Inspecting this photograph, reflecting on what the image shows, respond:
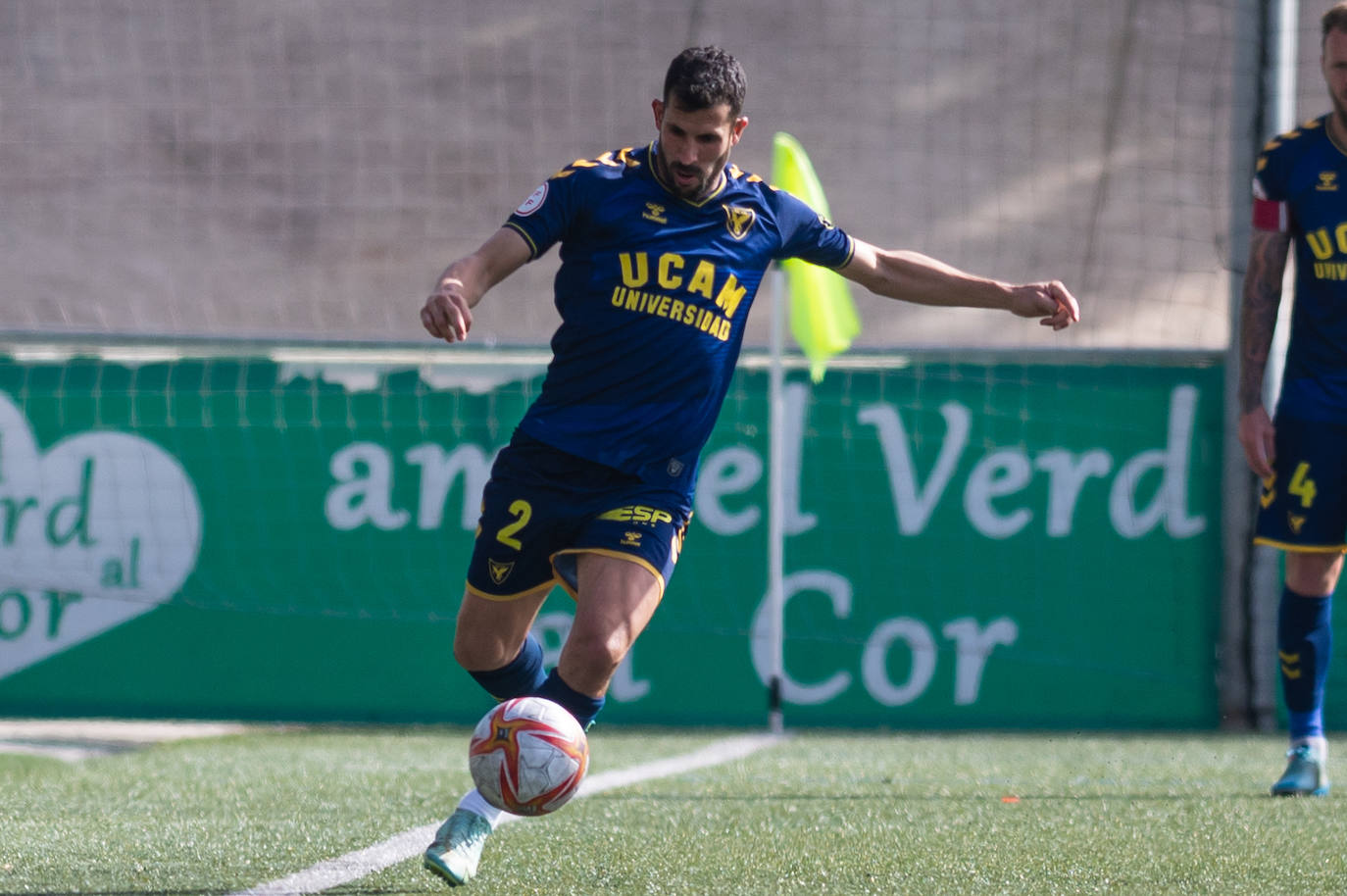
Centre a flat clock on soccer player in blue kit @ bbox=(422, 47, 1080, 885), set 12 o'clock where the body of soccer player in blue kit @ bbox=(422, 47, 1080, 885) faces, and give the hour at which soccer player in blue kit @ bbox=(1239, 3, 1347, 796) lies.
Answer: soccer player in blue kit @ bbox=(1239, 3, 1347, 796) is roughly at 8 o'clock from soccer player in blue kit @ bbox=(422, 47, 1080, 885).

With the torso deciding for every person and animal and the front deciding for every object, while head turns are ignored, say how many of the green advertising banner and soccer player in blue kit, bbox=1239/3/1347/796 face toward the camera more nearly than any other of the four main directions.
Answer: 2

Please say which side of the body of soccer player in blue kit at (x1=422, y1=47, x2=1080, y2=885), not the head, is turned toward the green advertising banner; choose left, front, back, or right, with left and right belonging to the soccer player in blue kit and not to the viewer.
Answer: back

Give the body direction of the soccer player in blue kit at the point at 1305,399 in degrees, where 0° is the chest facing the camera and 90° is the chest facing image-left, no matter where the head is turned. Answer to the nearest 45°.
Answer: approximately 0°

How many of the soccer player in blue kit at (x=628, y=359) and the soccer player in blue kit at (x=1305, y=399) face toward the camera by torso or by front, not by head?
2

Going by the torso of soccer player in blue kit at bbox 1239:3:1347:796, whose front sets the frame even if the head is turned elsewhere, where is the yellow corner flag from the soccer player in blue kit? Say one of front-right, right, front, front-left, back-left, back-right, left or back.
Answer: back-right

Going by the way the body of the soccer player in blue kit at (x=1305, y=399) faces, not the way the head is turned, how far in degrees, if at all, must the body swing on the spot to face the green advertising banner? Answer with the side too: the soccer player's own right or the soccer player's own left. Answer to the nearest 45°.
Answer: approximately 135° to the soccer player's own right

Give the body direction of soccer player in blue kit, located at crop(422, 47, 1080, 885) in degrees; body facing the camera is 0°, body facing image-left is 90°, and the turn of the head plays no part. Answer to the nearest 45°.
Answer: approximately 0°
